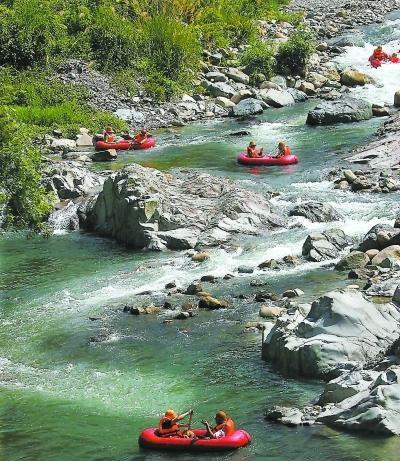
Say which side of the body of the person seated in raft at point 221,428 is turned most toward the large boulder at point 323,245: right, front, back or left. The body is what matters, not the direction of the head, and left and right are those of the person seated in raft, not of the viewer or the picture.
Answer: right

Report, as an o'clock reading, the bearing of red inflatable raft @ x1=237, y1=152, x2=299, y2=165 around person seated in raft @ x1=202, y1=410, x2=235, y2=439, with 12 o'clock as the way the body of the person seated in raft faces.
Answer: The red inflatable raft is roughly at 3 o'clock from the person seated in raft.

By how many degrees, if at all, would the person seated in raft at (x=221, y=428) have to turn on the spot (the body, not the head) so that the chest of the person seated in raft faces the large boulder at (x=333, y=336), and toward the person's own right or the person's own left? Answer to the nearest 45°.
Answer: approximately 135° to the person's own right

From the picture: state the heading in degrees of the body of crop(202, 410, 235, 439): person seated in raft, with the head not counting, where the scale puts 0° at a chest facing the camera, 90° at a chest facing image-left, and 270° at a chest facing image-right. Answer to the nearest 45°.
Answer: approximately 90°
